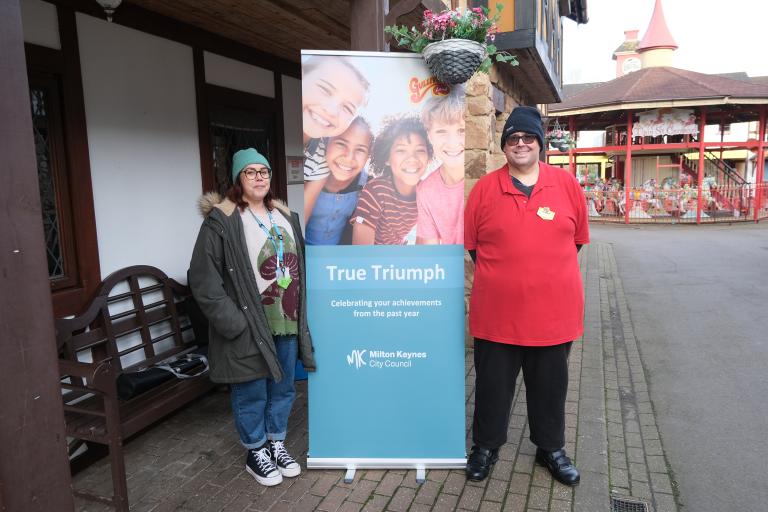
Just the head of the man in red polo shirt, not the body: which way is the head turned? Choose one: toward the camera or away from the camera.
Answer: toward the camera

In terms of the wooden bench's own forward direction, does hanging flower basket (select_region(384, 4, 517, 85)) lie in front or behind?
in front

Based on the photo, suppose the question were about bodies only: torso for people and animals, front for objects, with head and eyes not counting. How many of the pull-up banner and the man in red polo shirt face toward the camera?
2

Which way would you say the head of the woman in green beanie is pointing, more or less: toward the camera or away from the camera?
toward the camera

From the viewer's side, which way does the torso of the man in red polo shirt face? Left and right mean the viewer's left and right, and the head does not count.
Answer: facing the viewer

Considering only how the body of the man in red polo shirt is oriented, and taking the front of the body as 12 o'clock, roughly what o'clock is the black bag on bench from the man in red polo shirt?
The black bag on bench is roughly at 3 o'clock from the man in red polo shirt.

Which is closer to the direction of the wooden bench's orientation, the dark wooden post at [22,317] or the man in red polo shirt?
the man in red polo shirt

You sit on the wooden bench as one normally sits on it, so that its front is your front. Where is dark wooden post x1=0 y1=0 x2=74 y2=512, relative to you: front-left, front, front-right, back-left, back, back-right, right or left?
front-right

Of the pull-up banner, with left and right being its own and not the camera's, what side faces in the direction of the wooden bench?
right

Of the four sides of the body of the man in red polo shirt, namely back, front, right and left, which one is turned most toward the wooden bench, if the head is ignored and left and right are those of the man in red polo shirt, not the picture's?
right

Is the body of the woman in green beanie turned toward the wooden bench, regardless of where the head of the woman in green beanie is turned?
no

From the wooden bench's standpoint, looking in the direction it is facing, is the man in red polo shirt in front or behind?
in front

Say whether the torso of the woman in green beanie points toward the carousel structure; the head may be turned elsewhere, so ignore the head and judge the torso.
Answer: no

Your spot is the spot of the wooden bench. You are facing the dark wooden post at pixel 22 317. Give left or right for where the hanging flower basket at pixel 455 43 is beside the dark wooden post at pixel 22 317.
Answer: left

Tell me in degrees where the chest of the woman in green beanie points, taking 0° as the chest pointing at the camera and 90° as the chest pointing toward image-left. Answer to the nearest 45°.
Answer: approximately 315°

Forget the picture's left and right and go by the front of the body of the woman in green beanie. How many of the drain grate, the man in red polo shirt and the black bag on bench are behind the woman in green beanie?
1

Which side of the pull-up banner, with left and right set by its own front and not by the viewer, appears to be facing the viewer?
front
